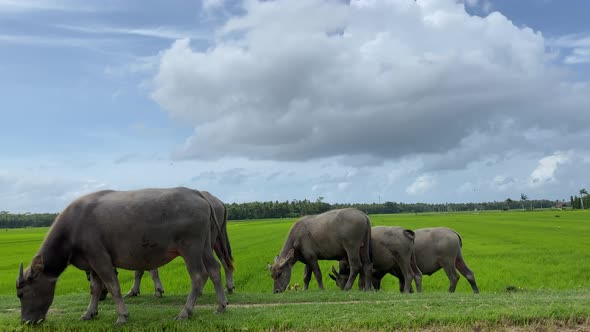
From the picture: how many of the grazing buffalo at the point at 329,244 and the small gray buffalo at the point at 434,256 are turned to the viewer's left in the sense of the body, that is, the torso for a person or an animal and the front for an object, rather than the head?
2

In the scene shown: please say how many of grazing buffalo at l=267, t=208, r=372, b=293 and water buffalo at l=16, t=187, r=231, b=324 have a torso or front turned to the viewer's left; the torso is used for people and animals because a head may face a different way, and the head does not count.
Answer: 2

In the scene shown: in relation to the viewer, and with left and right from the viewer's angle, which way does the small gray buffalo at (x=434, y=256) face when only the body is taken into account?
facing to the left of the viewer

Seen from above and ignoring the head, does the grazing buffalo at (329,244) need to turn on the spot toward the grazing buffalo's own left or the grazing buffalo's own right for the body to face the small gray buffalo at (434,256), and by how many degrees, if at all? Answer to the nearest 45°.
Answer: approximately 180°

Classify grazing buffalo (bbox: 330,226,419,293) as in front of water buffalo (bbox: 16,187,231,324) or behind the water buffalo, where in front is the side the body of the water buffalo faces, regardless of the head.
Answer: behind

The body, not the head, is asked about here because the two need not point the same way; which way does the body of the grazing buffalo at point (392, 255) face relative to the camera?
to the viewer's left

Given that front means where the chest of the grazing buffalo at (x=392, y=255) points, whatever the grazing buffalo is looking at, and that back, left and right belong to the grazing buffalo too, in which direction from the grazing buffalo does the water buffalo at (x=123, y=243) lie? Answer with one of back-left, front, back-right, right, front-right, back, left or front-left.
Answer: front-left

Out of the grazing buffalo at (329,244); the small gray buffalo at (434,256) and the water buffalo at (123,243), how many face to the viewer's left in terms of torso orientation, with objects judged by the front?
3

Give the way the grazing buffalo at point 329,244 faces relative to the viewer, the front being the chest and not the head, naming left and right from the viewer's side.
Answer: facing to the left of the viewer

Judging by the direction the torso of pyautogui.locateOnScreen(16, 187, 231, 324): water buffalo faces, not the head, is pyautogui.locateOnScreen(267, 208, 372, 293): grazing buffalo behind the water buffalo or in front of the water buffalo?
behind

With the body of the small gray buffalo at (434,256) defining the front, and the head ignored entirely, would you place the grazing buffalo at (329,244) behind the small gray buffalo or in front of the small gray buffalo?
in front

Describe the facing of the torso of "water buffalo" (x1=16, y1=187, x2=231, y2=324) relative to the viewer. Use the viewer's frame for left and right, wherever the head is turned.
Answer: facing to the left of the viewer
